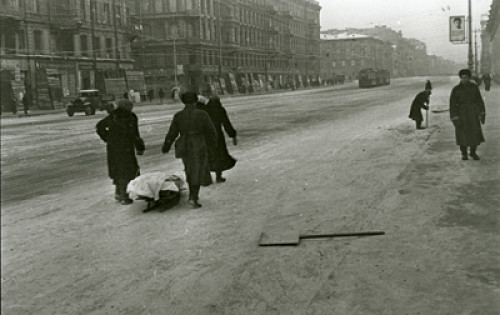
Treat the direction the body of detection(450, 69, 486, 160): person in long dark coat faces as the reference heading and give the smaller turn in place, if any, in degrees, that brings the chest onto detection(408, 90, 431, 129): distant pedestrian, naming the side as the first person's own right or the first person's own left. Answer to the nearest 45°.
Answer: approximately 180°

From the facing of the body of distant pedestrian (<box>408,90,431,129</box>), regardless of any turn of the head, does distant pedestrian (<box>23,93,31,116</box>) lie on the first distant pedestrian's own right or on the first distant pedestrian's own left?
on the first distant pedestrian's own left

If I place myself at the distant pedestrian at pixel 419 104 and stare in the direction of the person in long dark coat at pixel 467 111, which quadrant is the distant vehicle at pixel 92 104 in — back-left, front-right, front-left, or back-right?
back-right

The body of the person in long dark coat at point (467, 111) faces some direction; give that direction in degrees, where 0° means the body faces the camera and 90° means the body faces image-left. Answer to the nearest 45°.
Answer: approximately 0°

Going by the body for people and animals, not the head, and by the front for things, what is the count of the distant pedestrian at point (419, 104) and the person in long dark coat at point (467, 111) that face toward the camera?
1

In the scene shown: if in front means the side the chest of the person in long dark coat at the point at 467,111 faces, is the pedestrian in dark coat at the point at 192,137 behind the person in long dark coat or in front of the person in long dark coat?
in front

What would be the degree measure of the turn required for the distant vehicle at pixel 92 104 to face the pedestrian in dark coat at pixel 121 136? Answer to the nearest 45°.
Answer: approximately 45° to its left
